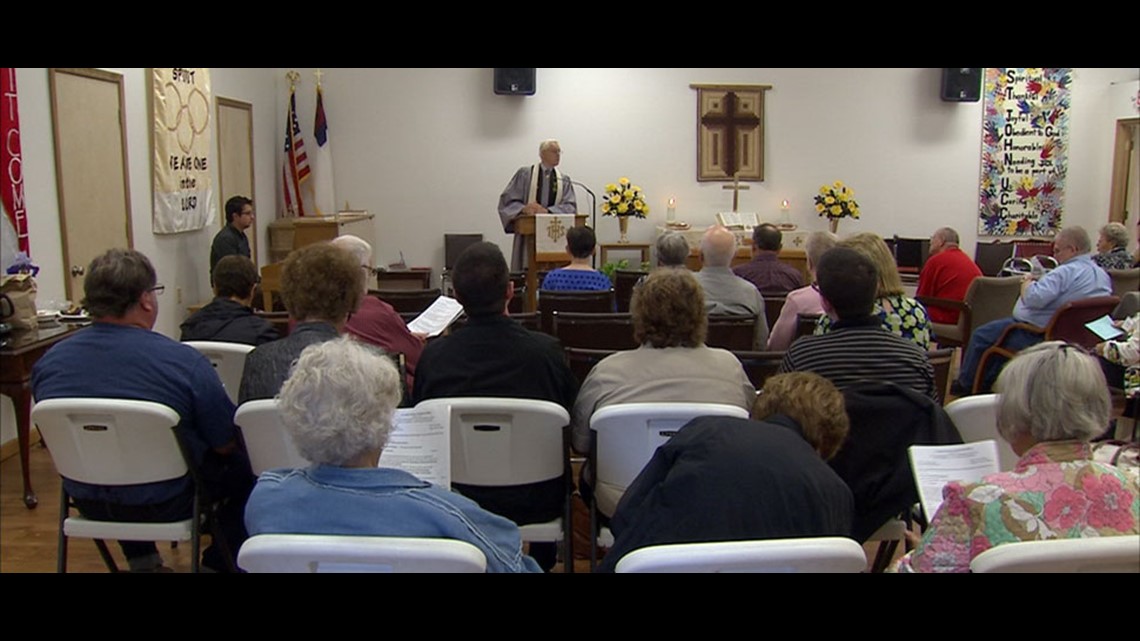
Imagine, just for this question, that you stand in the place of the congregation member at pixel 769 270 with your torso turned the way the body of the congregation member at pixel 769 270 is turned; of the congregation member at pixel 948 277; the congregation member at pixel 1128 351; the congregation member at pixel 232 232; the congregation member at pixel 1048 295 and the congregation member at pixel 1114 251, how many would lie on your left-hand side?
1

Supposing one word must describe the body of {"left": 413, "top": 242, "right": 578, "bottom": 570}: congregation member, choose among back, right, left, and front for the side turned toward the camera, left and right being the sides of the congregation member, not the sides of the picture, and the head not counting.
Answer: back

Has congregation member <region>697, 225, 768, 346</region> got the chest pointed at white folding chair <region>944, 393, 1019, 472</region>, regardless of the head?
no

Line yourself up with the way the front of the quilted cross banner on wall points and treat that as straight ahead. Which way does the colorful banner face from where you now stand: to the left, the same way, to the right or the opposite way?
the same way

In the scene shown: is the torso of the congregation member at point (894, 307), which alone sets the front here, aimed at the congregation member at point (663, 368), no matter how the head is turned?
no

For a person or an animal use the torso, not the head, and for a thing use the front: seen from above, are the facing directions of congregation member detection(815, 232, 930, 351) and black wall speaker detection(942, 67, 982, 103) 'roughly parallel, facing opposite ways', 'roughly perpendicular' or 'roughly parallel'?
roughly parallel, facing opposite ways

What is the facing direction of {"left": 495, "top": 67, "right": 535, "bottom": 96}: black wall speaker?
toward the camera

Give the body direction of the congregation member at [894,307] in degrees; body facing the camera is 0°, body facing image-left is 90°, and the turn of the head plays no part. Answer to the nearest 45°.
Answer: approximately 180°

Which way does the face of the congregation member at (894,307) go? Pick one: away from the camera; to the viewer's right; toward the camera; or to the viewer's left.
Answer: away from the camera

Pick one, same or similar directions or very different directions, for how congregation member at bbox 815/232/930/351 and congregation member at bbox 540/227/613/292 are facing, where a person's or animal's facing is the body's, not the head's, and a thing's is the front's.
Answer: same or similar directions

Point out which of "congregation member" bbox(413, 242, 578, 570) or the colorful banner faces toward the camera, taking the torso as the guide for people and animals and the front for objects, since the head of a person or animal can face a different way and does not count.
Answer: the colorful banner

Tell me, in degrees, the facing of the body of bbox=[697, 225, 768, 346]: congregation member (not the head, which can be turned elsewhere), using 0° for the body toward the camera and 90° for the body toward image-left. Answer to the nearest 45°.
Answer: approximately 180°

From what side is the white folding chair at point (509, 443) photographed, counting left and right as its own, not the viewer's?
back

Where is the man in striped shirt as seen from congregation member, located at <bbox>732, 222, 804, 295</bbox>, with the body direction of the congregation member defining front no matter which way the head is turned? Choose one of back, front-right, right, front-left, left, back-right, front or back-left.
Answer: back

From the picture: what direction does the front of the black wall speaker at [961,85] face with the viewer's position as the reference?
facing the viewer

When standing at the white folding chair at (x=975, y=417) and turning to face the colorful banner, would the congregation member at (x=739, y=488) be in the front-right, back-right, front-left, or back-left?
back-left

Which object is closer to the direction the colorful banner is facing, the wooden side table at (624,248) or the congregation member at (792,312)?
the congregation member

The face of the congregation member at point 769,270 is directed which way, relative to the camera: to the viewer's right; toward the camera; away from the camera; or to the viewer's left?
away from the camera

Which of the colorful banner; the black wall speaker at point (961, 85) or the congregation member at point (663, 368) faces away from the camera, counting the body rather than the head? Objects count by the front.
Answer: the congregation member

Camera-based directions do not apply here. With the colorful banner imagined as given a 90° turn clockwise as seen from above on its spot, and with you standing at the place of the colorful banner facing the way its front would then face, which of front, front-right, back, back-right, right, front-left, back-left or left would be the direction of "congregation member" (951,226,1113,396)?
left

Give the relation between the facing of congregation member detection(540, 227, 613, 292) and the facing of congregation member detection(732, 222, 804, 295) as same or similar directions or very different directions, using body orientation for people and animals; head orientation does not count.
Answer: same or similar directions

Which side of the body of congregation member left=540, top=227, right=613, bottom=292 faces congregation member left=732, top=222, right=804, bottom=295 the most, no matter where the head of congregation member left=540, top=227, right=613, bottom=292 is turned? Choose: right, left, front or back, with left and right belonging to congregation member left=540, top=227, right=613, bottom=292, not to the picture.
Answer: right

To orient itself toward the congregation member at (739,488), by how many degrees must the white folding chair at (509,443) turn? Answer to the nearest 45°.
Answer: approximately 135° to its right

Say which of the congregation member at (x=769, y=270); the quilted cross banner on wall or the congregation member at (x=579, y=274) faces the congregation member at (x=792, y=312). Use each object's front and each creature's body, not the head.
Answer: the quilted cross banner on wall

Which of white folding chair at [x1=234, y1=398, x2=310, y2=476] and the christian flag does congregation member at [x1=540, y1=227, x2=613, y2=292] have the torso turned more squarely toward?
the christian flag
